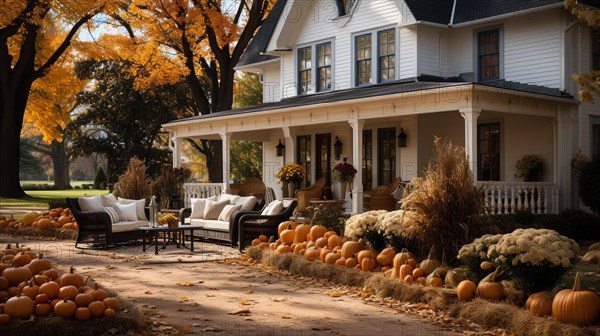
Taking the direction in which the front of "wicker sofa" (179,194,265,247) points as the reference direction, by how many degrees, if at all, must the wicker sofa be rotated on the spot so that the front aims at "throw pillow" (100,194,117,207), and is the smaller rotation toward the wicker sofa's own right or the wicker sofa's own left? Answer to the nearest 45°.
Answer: approximately 45° to the wicker sofa's own right

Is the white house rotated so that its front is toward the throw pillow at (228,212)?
yes

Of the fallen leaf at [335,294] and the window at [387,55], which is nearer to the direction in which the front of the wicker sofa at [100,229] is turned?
the fallen leaf

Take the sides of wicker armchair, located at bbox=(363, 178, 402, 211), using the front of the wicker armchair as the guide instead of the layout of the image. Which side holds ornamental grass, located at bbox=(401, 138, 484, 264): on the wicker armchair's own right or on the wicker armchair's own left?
on the wicker armchair's own left

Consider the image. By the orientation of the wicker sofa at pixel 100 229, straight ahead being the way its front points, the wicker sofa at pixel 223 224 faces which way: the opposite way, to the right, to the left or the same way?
to the right

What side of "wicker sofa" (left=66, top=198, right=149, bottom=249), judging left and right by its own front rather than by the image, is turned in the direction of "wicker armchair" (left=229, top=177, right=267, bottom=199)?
left

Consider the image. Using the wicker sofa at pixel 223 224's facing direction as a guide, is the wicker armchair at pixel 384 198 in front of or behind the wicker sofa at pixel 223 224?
behind
